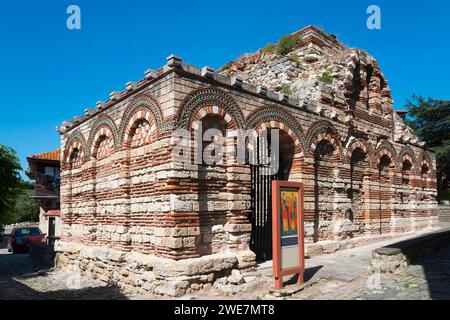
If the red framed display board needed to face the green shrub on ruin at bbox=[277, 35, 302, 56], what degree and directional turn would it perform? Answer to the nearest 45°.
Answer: approximately 135° to its left

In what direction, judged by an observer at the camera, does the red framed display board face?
facing the viewer and to the right of the viewer

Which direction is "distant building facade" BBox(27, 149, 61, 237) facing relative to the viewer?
toward the camera

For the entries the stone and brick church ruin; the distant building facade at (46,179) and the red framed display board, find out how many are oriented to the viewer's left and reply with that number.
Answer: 0

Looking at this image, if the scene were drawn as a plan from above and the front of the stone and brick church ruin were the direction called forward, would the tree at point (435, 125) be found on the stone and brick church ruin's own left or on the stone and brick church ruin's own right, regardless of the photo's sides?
on the stone and brick church ruin's own left

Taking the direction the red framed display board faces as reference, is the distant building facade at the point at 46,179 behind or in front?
behind
